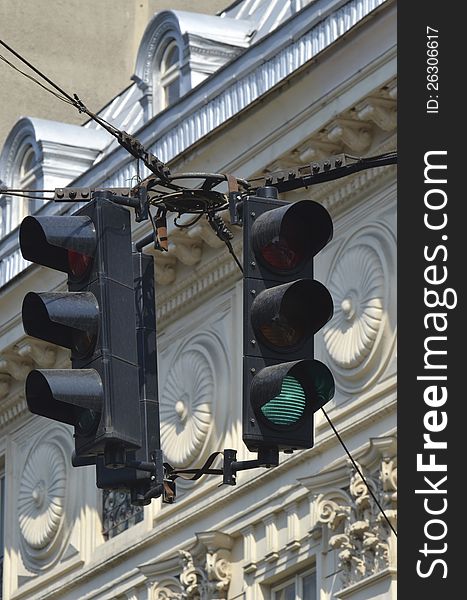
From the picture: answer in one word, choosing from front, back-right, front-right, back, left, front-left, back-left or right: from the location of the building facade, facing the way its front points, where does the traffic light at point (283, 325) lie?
front-left

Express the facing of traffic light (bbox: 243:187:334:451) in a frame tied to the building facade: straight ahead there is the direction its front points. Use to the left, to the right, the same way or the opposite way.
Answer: to the left

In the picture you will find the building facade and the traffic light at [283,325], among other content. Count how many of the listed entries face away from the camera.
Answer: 0

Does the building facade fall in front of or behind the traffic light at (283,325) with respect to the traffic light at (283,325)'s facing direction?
behind

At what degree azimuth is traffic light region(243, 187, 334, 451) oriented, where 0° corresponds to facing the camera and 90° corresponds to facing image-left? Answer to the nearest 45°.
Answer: approximately 315°

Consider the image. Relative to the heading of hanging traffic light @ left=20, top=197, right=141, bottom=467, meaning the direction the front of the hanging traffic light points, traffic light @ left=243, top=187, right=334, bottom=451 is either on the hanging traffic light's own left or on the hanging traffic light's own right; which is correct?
on the hanging traffic light's own left

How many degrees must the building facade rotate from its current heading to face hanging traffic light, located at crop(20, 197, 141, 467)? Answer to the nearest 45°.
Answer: approximately 45° to its left

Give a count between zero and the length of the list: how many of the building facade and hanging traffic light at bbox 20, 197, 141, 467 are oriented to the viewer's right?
0

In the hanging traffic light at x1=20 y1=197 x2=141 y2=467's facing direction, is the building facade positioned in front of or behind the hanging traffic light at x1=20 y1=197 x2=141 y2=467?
behind

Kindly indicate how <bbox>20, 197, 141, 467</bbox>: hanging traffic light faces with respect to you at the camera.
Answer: facing the viewer and to the left of the viewer
